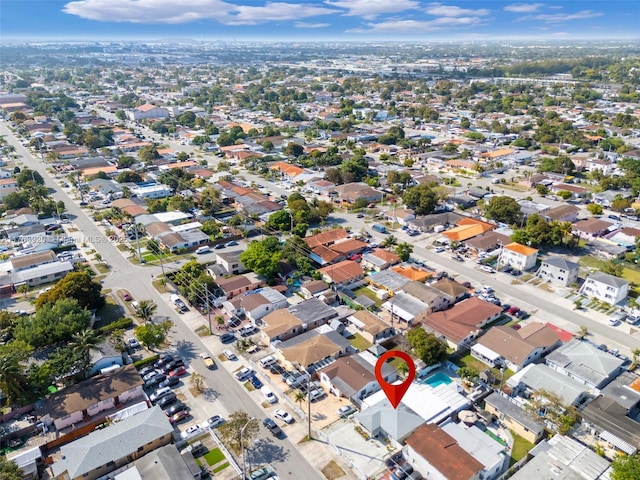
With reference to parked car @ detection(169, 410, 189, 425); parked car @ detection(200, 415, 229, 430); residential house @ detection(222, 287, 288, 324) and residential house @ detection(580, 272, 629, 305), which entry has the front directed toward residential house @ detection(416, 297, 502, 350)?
residential house @ detection(580, 272, 629, 305)

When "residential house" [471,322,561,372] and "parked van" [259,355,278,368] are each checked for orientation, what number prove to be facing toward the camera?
0

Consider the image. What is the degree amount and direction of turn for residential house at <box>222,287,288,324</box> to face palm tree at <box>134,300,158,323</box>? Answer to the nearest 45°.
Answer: approximately 45° to its right

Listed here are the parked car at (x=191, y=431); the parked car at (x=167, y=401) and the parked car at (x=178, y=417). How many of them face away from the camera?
0

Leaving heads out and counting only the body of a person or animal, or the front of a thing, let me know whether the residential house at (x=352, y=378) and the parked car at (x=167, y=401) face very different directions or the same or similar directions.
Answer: same or similar directions

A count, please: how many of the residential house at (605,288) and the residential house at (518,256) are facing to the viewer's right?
0

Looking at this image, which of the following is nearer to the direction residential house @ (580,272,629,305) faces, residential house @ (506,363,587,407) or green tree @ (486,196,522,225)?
the residential house

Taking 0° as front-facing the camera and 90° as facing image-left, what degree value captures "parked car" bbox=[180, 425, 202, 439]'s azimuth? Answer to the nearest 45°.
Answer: approximately 45°

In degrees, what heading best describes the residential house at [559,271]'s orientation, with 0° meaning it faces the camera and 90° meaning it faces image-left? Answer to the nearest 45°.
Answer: approximately 45°

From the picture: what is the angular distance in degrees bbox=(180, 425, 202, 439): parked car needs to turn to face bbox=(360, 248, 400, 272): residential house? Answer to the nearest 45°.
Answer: approximately 180°

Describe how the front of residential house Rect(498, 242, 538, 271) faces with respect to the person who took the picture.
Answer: facing the viewer and to the left of the viewer
